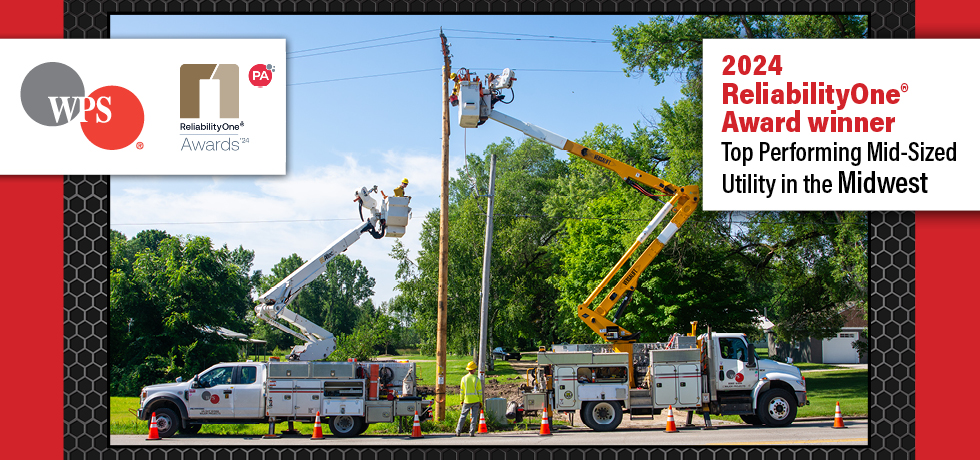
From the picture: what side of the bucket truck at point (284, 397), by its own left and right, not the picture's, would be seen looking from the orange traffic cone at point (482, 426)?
back

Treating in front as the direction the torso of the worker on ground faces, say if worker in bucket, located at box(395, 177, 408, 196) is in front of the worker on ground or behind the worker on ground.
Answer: in front

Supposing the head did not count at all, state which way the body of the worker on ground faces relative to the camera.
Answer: away from the camera

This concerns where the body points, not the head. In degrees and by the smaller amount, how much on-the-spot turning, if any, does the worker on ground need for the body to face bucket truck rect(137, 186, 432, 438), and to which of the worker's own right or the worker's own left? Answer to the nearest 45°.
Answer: approximately 90° to the worker's own left

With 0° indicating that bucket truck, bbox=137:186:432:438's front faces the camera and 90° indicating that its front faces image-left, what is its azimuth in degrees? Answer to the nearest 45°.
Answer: approximately 90°

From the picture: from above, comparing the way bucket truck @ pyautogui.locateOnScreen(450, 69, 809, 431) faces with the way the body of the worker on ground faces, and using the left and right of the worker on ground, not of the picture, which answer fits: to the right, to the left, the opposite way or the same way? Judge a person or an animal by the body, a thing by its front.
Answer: to the right

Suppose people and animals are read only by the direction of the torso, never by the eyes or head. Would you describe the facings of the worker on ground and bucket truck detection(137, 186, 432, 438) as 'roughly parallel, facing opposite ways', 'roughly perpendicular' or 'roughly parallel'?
roughly perpendicular

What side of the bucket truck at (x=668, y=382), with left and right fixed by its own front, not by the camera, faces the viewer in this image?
right

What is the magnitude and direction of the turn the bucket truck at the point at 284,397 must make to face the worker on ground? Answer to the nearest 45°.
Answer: approximately 180°
